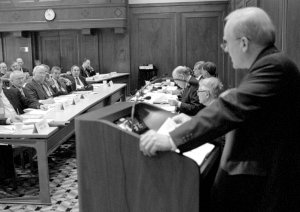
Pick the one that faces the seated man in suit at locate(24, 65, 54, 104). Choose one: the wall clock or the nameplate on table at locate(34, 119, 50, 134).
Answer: the wall clock

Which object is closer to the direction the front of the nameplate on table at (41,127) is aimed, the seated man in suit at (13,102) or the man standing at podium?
the man standing at podium

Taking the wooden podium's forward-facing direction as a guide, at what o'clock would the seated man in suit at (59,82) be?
The seated man in suit is roughly at 1 o'clock from the wooden podium.

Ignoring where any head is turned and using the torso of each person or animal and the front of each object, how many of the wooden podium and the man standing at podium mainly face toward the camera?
0

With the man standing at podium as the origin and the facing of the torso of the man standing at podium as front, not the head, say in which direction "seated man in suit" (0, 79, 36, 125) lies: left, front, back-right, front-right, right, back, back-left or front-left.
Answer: front

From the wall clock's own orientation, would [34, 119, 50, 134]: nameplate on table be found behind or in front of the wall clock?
in front

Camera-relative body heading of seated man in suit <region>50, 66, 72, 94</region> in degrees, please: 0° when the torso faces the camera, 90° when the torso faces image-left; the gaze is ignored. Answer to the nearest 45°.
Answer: approximately 315°

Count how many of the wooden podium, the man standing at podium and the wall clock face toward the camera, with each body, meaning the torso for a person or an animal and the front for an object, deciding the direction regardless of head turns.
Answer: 1

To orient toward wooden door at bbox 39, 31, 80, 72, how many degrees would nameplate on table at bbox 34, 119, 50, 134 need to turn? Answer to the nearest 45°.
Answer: approximately 135° to its left

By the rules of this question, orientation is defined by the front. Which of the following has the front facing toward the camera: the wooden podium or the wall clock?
the wall clock

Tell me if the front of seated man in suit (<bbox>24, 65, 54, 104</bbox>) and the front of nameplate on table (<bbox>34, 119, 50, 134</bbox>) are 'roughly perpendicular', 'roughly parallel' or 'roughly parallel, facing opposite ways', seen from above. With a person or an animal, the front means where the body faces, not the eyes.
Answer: roughly parallel

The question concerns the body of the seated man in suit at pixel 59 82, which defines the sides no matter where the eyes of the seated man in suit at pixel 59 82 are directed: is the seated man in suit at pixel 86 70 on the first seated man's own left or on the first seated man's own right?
on the first seated man's own left

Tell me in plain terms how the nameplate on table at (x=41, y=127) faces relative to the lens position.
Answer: facing the viewer and to the right of the viewer

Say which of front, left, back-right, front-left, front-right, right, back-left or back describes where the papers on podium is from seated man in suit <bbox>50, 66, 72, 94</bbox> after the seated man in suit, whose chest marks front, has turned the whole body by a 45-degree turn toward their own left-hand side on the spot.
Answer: right

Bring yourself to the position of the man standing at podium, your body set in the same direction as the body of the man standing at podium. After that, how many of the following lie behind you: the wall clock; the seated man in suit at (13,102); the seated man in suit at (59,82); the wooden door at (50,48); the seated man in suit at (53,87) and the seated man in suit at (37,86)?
0

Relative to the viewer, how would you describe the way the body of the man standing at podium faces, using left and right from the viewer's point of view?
facing away from the viewer and to the left of the viewer

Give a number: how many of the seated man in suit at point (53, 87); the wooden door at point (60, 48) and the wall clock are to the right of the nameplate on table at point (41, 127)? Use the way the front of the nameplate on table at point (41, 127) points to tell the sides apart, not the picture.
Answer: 0

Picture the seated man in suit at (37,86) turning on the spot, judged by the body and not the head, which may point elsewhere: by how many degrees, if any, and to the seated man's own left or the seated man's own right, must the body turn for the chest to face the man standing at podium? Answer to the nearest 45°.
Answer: approximately 45° to the seated man's own right

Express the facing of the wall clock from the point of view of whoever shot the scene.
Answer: facing the viewer

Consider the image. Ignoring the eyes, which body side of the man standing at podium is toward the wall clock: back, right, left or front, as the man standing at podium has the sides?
front

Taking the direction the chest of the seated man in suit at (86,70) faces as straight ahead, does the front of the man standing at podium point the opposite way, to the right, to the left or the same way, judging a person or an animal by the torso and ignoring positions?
the opposite way
